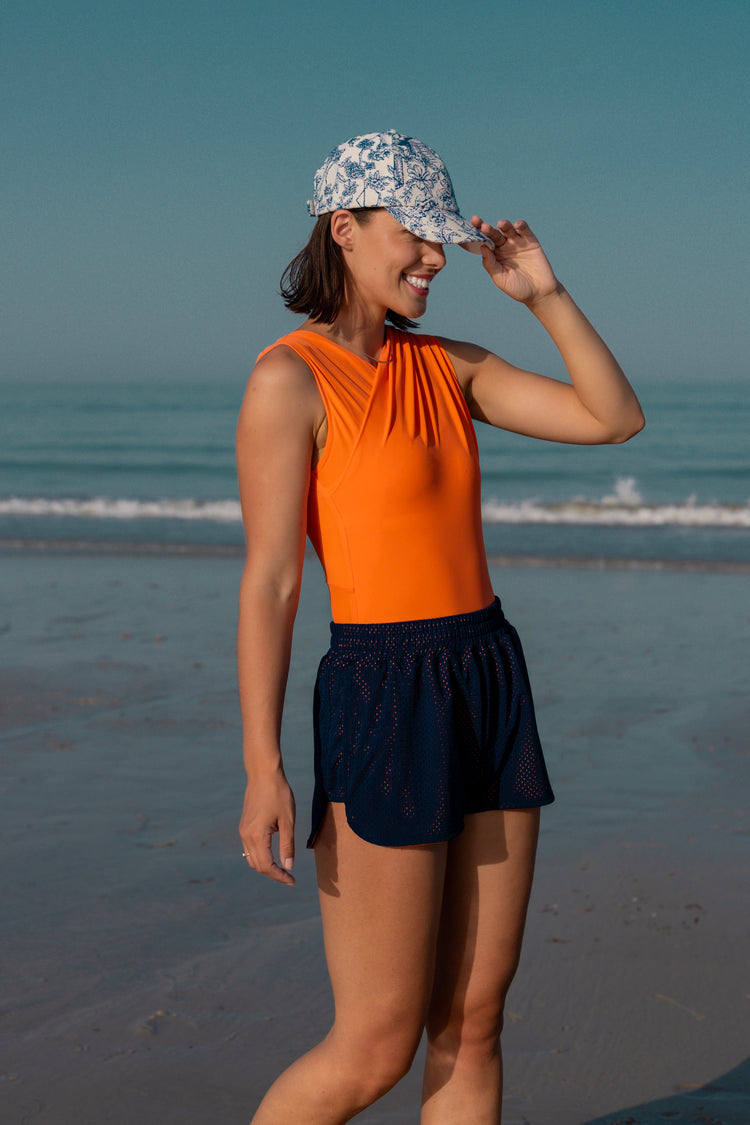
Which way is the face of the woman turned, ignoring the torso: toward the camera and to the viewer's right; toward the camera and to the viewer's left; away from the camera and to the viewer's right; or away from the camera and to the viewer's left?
toward the camera and to the viewer's right
